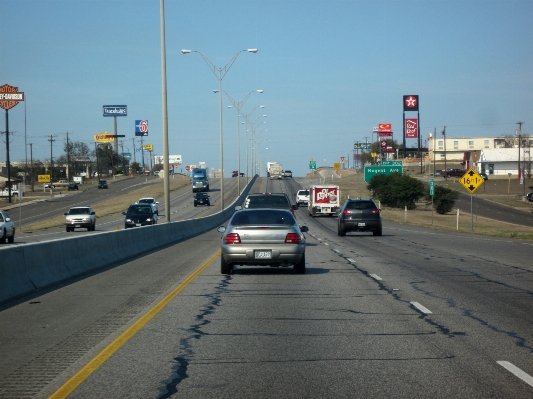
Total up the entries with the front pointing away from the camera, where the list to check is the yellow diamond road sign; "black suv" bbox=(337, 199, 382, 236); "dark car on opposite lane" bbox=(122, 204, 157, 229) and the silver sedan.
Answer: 2

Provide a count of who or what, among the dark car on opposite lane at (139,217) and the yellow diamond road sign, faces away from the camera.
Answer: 0

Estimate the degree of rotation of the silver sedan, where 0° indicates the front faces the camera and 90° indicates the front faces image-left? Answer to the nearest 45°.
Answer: approximately 180°

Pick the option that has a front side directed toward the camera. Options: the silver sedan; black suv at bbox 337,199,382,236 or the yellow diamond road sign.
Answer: the yellow diamond road sign

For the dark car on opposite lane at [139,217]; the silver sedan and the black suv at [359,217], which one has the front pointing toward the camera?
the dark car on opposite lane

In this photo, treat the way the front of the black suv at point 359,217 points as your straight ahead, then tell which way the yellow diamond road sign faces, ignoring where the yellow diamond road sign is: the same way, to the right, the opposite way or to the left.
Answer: the opposite way

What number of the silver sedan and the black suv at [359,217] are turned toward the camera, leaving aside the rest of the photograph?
0

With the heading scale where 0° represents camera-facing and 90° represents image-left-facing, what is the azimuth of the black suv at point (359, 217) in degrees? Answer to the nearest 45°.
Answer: approximately 180°

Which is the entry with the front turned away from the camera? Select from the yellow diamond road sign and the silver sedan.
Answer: the silver sedan

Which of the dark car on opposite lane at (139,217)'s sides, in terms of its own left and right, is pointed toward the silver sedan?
front

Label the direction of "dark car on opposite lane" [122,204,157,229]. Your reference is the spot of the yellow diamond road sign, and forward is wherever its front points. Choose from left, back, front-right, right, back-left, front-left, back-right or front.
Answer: right

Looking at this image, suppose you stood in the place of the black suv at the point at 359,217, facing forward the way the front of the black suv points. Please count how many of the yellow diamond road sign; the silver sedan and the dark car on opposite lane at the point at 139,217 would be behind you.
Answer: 1

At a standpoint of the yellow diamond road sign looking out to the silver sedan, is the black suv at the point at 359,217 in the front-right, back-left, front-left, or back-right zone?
front-right

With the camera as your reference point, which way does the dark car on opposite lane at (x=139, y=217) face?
facing the viewer

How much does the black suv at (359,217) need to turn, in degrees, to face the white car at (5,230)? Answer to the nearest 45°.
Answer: approximately 90° to its left

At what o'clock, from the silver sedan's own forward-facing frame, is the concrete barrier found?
The concrete barrier is roughly at 9 o'clock from the silver sedan.

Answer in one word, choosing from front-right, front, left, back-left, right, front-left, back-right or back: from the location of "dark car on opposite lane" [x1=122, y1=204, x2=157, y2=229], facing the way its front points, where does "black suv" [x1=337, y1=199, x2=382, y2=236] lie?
front-left
